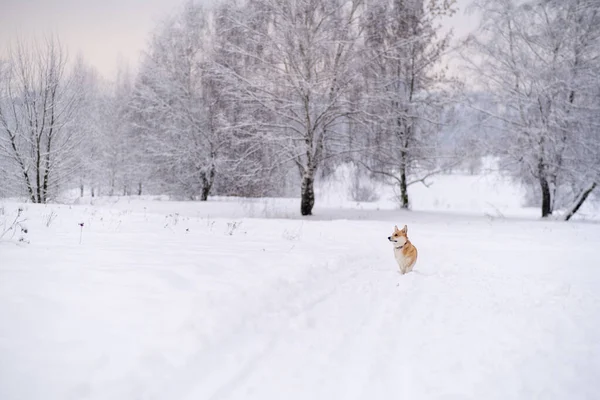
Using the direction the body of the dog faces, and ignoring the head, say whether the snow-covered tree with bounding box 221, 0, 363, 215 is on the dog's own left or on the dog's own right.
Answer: on the dog's own right

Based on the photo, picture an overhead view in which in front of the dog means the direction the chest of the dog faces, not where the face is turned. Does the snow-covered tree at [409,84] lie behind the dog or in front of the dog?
behind

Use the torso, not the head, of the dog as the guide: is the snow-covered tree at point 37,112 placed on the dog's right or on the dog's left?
on the dog's right

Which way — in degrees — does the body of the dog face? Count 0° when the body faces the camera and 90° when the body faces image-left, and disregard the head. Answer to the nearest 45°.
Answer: approximately 45°

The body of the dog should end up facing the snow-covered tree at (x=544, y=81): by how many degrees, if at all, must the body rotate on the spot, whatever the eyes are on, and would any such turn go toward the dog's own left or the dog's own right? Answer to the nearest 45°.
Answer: approximately 180°

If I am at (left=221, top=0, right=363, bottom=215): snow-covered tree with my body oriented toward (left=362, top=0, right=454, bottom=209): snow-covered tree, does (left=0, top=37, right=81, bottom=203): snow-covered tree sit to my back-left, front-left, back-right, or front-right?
back-left
